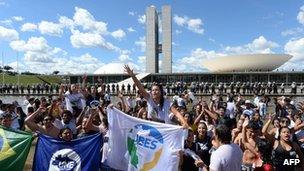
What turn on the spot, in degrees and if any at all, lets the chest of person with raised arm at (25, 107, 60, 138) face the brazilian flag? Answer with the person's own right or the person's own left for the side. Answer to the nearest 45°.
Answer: approximately 90° to the person's own right

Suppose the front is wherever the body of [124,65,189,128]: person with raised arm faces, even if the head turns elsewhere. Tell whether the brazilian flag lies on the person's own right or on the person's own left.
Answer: on the person's own right

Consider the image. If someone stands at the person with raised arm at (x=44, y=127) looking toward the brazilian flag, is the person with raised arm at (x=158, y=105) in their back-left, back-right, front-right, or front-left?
back-left

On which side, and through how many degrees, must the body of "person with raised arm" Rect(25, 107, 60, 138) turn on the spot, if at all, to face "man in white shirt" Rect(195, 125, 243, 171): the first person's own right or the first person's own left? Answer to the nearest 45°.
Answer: approximately 45° to the first person's own left

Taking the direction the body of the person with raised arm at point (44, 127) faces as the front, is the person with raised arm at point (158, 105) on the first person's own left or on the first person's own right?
on the first person's own left

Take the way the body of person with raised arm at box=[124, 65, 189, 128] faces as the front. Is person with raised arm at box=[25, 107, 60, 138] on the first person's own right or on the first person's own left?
on the first person's own right

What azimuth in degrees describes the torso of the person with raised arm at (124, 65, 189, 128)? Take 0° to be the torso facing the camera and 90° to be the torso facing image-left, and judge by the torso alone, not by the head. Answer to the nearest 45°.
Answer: approximately 45°

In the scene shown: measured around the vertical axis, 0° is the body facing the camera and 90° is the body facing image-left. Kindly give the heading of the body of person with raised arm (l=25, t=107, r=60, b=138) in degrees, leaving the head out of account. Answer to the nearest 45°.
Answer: approximately 0°
